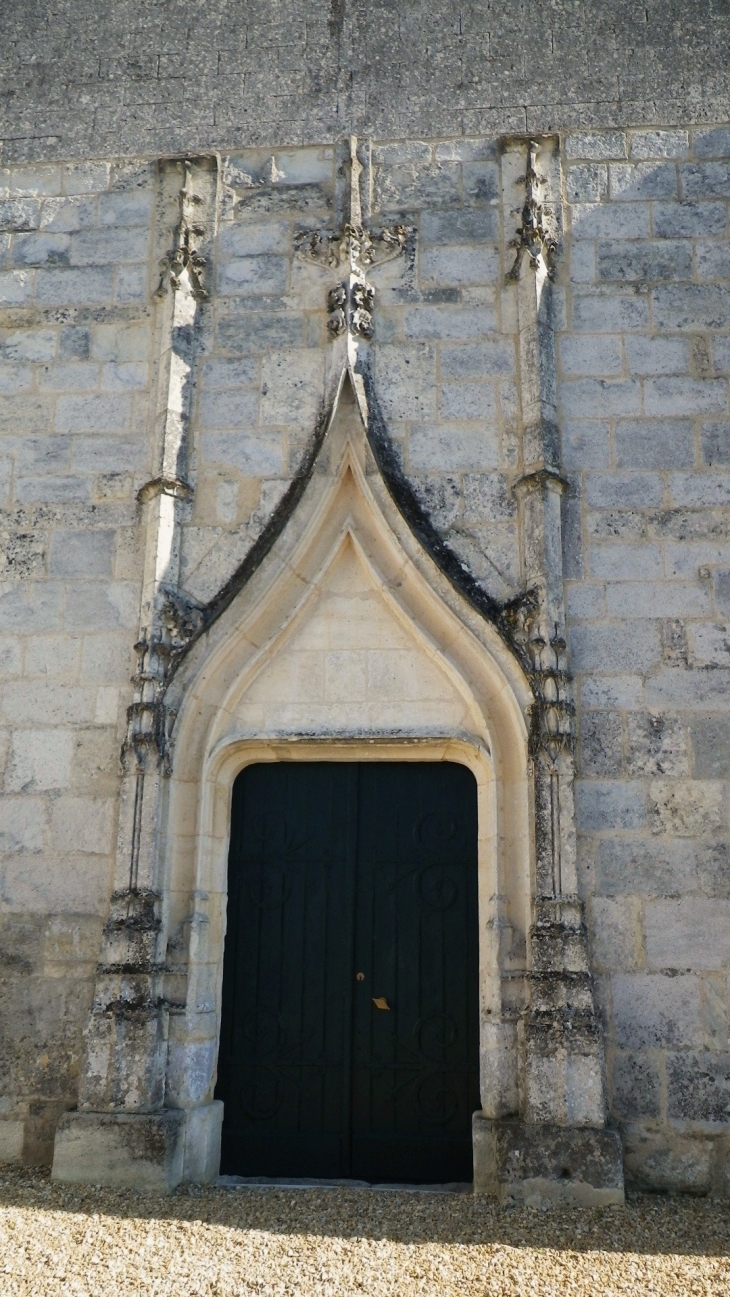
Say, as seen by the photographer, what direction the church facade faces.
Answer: facing the viewer

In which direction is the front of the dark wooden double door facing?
toward the camera
